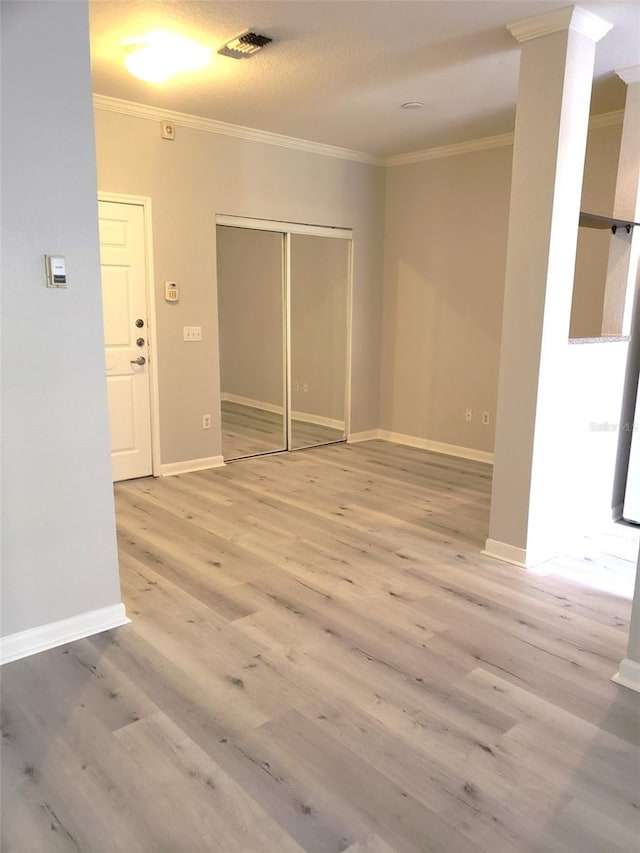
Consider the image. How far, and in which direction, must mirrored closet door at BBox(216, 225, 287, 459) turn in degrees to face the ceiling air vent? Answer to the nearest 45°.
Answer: approximately 45° to its right

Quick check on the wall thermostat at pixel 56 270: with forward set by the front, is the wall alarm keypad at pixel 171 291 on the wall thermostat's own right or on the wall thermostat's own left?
on the wall thermostat's own left

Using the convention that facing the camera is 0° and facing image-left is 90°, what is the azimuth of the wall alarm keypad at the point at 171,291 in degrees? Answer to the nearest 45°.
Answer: approximately 315°

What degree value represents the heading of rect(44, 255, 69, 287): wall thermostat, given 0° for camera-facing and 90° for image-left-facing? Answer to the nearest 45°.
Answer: approximately 315°

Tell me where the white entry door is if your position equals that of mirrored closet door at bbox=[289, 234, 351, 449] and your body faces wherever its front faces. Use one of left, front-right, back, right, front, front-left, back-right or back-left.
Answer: right

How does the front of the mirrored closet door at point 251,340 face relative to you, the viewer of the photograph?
facing the viewer and to the right of the viewer

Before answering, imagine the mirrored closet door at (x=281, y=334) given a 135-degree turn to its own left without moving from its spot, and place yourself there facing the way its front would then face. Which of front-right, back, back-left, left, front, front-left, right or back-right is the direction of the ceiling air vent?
back

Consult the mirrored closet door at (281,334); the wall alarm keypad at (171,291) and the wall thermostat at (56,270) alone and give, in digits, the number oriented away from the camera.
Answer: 0

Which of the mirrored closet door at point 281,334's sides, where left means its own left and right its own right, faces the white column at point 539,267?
front

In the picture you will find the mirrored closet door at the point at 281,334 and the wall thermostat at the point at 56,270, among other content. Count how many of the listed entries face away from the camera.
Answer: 0

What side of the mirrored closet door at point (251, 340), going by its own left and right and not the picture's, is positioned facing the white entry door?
right

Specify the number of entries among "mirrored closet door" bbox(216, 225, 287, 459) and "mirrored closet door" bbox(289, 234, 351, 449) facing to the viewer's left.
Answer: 0

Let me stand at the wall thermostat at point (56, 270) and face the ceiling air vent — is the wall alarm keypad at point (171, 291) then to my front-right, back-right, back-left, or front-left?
front-left

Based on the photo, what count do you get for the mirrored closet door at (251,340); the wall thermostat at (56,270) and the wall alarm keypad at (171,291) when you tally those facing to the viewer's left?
0
